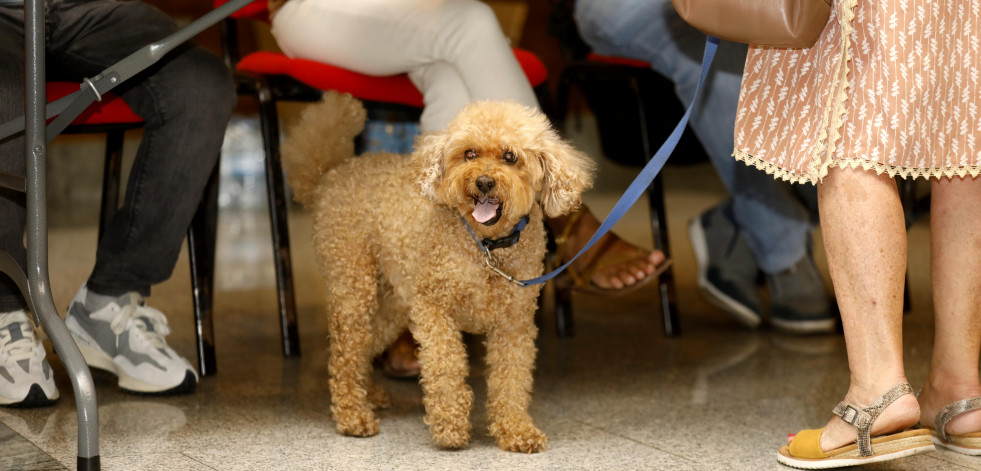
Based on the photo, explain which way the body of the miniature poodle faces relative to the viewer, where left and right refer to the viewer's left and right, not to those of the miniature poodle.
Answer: facing the viewer and to the right of the viewer

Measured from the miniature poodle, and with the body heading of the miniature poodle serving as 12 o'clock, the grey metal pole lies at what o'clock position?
The grey metal pole is roughly at 4 o'clock from the miniature poodle.
